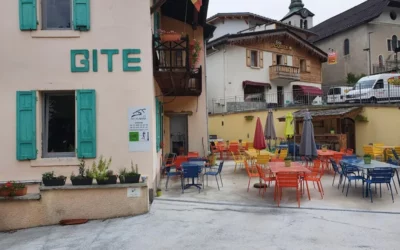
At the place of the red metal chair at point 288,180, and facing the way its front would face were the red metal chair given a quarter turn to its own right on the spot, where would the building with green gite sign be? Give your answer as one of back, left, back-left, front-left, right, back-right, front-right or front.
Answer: back

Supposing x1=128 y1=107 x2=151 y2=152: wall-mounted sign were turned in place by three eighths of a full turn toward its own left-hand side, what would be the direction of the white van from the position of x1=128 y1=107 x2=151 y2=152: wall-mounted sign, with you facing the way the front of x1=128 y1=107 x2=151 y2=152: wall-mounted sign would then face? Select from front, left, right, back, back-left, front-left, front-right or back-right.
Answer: front

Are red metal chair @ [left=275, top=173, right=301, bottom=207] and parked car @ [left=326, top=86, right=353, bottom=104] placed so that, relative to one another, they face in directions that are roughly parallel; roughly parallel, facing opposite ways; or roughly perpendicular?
roughly perpendicular

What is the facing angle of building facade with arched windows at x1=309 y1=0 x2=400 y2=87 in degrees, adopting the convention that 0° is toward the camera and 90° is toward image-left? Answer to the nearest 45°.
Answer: approximately 315°

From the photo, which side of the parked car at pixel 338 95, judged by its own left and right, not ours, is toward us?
left

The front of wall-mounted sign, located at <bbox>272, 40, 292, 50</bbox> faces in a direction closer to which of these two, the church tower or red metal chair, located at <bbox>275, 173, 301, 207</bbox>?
the red metal chair

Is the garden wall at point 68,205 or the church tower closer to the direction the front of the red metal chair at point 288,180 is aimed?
the church tower

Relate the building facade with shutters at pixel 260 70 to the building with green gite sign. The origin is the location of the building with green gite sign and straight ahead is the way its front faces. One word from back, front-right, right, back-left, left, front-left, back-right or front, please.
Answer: back-left

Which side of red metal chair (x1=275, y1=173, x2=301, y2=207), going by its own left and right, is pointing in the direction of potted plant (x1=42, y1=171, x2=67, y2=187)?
left

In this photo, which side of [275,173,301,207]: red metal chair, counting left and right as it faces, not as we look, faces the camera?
back

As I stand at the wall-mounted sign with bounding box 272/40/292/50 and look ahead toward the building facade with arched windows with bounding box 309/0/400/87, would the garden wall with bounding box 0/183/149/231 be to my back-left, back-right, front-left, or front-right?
back-right

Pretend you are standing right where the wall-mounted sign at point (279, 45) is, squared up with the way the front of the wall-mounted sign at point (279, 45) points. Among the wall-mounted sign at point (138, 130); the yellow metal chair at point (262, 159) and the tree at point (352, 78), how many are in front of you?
2

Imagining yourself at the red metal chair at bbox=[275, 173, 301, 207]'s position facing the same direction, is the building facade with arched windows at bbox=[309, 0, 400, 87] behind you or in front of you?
in front

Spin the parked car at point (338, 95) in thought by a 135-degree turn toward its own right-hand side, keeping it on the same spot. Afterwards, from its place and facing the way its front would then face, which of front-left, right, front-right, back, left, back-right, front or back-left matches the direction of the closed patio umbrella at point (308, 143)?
back-right

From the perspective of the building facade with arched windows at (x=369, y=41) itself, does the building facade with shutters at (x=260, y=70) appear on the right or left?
on its right

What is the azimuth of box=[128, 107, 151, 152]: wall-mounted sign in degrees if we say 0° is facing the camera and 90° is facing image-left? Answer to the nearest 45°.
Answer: approximately 0°
